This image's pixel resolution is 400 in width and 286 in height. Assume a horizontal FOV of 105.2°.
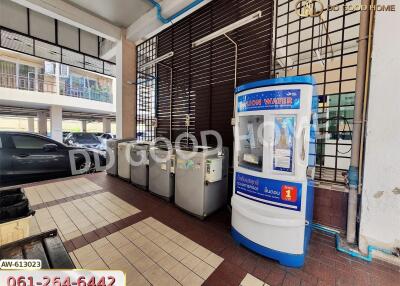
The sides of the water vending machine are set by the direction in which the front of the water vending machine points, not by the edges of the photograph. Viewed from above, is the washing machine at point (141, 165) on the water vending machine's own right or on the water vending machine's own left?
on the water vending machine's own right

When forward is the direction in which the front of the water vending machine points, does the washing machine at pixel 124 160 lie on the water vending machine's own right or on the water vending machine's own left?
on the water vending machine's own right

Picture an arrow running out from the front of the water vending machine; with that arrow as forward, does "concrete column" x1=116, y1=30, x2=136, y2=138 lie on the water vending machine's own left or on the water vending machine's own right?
on the water vending machine's own right

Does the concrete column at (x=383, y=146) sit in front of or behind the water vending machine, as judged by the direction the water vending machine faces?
behind

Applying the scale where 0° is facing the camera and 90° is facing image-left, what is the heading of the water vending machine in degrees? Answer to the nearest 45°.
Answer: approximately 45°

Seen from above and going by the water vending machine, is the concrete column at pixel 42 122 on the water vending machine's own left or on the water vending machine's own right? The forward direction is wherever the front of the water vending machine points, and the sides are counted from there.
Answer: on the water vending machine's own right

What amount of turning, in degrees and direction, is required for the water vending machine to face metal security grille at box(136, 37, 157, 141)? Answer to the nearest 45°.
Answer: approximately 90° to its right
